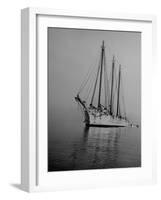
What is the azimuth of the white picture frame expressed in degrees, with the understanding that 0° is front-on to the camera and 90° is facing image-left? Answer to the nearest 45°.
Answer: approximately 315°
